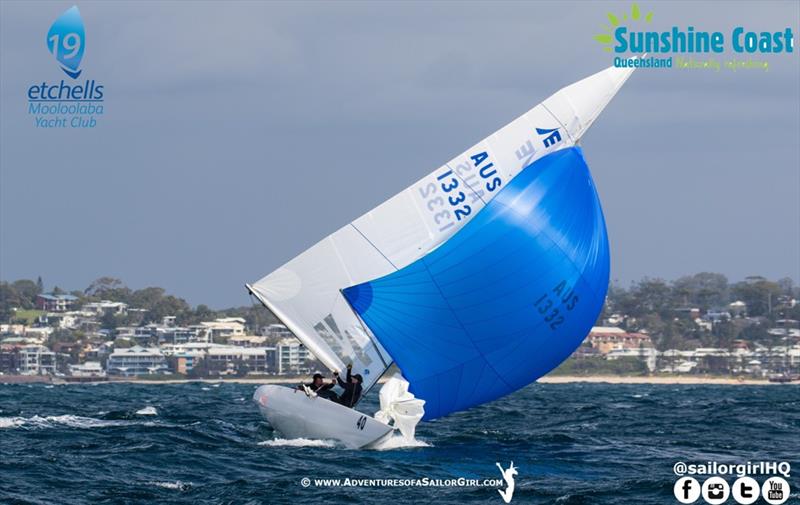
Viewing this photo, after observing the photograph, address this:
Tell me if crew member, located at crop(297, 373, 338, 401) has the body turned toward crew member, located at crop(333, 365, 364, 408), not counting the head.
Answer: no
